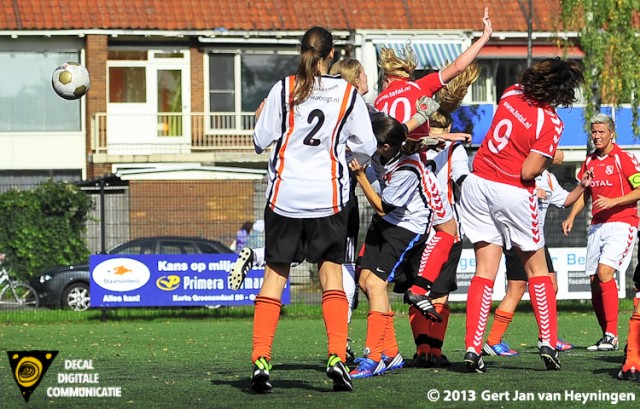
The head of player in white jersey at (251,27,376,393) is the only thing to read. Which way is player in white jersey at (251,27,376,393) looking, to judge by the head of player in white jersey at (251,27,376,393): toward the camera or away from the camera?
away from the camera

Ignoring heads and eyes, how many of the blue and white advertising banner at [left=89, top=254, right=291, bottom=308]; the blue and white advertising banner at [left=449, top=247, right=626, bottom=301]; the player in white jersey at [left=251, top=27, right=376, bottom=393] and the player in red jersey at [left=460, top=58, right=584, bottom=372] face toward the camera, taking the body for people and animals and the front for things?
2

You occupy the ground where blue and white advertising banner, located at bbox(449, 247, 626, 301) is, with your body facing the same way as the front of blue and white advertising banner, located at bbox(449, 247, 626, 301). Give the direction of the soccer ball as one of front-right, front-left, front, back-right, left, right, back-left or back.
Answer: front-right

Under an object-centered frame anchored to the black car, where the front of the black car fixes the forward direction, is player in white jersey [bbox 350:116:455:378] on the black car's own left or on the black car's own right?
on the black car's own left

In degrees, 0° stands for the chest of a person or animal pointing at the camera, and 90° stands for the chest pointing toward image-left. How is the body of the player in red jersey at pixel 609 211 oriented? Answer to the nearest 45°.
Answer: approximately 45°

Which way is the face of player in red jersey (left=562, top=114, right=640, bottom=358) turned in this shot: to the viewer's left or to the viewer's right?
to the viewer's left

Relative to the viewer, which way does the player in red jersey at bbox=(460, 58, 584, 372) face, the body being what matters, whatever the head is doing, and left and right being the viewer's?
facing away from the viewer and to the right of the viewer

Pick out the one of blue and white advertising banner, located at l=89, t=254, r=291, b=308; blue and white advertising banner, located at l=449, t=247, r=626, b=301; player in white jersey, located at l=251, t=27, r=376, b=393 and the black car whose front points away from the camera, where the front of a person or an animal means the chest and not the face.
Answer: the player in white jersey

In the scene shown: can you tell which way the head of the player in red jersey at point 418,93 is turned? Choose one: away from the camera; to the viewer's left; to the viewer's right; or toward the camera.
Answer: away from the camera

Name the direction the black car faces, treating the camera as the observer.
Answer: facing to the left of the viewer

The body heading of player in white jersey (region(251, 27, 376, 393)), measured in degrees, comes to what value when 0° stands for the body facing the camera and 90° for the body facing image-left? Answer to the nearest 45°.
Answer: approximately 180°

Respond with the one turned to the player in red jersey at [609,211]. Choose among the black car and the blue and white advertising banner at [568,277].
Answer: the blue and white advertising banner

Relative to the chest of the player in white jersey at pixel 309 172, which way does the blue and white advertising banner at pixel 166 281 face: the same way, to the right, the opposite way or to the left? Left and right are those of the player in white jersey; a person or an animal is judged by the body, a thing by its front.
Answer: the opposite way

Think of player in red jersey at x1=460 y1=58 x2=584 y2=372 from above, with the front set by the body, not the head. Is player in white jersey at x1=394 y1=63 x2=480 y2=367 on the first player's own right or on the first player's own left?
on the first player's own left
